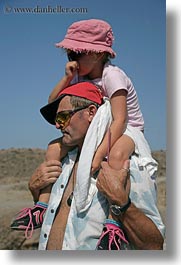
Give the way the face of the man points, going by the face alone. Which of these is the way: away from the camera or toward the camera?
toward the camera

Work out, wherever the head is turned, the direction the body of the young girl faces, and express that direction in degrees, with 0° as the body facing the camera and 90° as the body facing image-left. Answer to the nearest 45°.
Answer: approximately 45°
